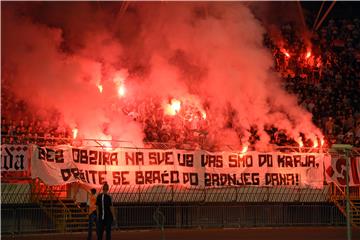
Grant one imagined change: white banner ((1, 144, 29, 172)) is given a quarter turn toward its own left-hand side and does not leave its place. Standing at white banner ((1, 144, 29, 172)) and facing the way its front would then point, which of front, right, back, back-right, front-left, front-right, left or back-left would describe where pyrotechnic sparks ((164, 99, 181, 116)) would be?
front-left

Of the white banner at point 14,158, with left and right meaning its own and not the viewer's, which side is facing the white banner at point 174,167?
left

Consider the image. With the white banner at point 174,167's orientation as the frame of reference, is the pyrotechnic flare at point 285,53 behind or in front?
behind

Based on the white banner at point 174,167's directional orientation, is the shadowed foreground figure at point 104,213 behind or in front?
in front

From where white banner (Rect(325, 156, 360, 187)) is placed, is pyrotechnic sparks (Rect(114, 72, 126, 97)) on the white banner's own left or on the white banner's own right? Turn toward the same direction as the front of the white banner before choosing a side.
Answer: on the white banner's own right

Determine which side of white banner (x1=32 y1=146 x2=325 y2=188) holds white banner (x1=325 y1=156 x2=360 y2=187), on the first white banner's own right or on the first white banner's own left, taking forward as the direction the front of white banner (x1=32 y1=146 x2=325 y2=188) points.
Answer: on the first white banner's own left

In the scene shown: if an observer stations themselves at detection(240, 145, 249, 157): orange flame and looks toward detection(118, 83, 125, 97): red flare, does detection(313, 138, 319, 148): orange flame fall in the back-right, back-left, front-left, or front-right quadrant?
back-right

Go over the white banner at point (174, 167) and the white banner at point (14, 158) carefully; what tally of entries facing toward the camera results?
2

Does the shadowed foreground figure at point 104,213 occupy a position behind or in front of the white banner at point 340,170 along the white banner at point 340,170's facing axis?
in front

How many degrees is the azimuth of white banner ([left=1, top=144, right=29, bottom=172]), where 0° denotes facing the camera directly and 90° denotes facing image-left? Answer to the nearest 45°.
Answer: approximately 0°
